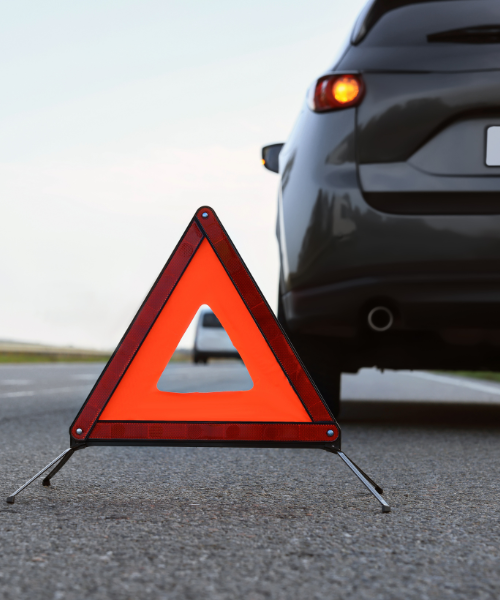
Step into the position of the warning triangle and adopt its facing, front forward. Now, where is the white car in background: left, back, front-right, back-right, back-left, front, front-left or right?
back

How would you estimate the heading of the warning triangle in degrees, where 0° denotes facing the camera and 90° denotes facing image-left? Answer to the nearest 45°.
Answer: approximately 0°

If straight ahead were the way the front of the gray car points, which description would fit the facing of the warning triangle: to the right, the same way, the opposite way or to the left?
the opposite way

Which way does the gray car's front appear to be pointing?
away from the camera

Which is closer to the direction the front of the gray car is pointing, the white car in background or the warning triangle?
the white car in background

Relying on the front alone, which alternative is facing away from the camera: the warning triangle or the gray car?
the gray car

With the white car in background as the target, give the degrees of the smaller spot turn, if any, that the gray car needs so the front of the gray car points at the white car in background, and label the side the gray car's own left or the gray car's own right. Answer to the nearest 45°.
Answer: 0° — it already faces it

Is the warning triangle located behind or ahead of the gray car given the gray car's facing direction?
behind

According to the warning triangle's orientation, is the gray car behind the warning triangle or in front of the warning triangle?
behind

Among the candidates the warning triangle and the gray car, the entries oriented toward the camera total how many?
1
